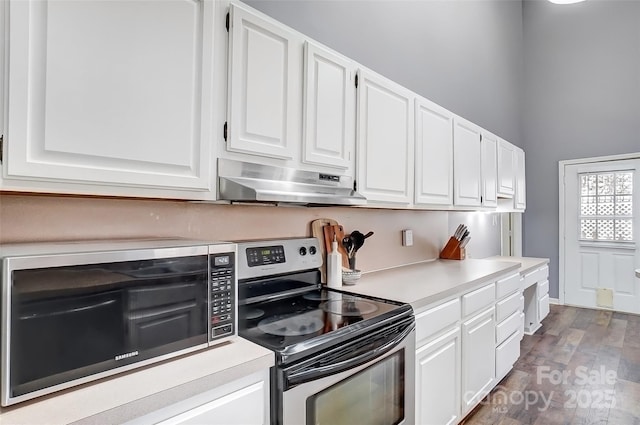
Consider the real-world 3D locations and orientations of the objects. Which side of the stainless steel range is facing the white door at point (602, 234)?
left

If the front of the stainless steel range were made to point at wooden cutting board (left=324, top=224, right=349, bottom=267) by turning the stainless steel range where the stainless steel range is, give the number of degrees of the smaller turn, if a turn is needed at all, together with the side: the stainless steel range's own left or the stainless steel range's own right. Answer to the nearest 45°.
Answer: approximately 135° to the stainless steel range's own left

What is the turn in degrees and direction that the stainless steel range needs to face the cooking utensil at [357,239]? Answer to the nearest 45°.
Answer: approximately 135° to its left

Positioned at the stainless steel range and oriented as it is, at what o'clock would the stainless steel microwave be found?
The stainless steel microwave is roughly at 3 o'clock from the stainless steel range.

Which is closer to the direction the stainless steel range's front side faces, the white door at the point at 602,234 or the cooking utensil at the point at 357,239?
the white door

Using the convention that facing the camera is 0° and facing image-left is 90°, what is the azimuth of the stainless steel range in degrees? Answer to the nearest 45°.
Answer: approximately 315°

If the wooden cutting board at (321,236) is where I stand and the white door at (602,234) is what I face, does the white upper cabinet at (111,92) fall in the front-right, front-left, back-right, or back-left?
back-right

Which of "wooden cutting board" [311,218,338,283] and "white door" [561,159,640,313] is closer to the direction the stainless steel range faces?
the white door

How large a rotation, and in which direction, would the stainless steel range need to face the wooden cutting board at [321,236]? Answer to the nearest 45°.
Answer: approximately 135° to its left
